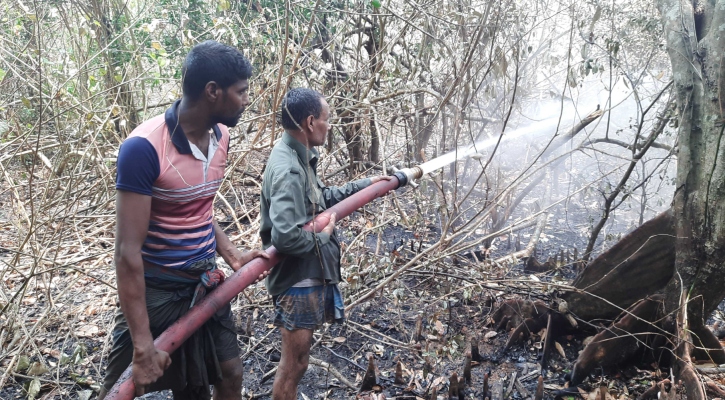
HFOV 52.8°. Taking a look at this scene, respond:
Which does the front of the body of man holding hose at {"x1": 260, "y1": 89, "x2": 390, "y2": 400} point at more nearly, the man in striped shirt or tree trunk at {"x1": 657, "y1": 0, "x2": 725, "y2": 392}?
the tree trunk

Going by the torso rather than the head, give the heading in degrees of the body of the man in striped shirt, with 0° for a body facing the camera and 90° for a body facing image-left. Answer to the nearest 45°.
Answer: approximately 315°

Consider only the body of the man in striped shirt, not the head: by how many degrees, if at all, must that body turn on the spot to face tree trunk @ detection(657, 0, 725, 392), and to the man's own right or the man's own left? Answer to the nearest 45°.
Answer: approximately 45° to the man's own left

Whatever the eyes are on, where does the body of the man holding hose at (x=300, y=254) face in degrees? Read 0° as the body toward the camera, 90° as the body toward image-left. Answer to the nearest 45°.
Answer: approximately 270°

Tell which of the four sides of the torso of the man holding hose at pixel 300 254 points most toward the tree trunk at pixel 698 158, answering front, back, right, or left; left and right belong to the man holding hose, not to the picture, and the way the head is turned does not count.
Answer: front

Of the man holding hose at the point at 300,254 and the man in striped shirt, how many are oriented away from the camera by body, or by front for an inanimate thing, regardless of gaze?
0

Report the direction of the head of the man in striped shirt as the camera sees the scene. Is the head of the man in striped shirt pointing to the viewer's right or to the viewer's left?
to the viewer's right

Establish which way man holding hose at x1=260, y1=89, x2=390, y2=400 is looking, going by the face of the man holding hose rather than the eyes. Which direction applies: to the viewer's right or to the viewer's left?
to the viewer's right

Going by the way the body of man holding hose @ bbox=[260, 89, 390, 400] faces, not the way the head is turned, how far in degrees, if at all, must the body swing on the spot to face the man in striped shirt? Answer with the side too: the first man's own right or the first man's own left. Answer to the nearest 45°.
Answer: approximately 135° to the first man's own right
